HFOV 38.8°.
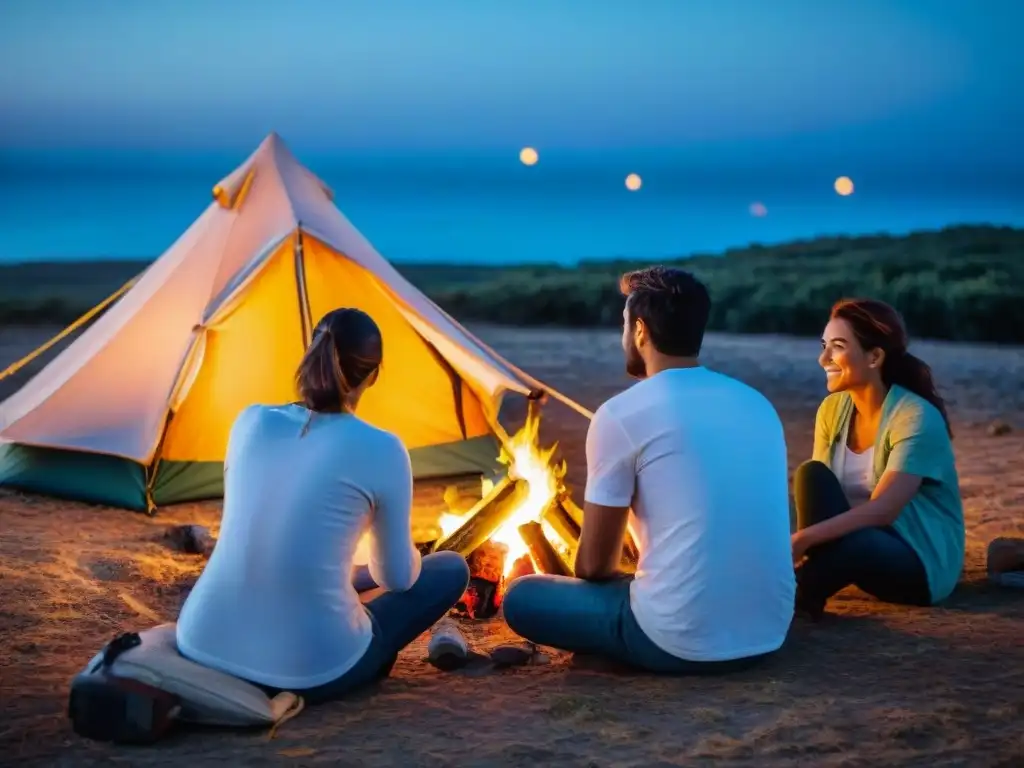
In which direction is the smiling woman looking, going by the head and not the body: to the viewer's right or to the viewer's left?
to the viewer's left

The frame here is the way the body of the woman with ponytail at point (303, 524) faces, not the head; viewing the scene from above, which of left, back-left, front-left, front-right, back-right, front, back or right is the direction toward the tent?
front-left

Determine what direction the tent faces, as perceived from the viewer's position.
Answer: facing the viewer and to the right of the viewer

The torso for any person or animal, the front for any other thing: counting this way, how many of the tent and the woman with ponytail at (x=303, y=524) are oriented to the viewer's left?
0

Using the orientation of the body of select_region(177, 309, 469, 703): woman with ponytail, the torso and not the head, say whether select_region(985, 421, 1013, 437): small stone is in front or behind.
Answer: in front

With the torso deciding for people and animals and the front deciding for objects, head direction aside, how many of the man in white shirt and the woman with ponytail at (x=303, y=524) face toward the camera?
0

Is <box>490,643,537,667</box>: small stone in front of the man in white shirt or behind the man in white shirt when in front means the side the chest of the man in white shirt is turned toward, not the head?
in front

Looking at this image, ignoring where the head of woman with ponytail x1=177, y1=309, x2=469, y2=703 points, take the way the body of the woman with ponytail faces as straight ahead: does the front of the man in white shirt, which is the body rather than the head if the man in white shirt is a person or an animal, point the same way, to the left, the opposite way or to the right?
to the left

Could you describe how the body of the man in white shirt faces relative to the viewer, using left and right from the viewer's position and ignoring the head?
facing away from the viewer and to the left of the viewer

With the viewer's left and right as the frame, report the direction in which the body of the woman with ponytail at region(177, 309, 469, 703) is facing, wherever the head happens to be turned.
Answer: facing away from the viewer and to the right of the viewer

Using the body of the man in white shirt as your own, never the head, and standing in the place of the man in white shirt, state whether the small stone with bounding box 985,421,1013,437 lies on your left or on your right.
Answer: on your right

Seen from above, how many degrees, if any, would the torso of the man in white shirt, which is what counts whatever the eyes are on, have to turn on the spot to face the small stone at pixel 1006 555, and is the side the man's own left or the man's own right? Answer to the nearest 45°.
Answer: approximately 90° to the man's own right

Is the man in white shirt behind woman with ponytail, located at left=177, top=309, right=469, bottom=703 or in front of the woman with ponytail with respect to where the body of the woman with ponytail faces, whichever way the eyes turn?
in front

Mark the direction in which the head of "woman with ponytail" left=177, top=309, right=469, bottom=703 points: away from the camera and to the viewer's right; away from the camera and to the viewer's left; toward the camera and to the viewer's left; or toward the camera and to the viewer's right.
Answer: away from the camera and to the viewer's right

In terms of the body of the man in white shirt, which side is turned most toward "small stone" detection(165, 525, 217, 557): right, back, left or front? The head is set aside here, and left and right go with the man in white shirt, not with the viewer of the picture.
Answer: front
